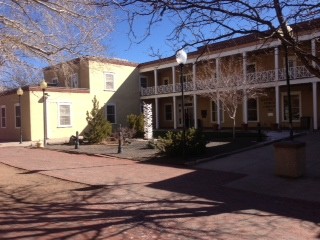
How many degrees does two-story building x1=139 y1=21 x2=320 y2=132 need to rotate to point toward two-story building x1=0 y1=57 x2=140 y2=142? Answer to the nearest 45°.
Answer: approximately 45° to its right

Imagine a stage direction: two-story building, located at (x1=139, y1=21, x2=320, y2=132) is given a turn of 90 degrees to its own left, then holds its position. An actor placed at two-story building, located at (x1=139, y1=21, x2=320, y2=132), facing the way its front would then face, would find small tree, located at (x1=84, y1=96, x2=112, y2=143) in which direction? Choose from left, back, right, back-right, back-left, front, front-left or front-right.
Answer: right

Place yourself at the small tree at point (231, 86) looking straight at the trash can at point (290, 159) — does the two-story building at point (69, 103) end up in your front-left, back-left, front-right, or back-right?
back-right

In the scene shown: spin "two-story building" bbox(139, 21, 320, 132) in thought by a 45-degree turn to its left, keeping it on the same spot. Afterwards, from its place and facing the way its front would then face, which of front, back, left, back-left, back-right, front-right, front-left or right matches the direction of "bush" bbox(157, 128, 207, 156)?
front

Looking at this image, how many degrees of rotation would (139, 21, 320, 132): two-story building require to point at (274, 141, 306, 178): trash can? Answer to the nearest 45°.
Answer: approximately 45° to its left

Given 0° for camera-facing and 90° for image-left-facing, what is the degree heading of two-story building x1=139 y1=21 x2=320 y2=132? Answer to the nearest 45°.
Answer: approximately 45°

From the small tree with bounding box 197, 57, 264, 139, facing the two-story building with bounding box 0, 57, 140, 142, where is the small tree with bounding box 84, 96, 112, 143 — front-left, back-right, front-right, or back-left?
front-left
